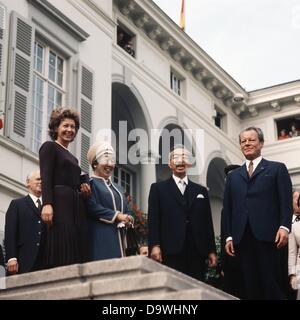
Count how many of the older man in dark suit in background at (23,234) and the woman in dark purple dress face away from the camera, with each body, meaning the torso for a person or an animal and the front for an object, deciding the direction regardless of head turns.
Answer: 0

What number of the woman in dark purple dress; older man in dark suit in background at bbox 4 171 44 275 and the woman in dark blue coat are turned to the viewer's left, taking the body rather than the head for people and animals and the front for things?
0

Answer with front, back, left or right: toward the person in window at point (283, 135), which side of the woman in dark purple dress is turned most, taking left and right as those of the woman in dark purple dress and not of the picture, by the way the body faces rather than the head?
left

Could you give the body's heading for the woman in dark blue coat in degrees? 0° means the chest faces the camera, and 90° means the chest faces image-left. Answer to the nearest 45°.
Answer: approximately 315°

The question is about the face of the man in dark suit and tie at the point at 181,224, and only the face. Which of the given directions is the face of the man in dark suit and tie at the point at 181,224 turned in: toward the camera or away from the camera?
toward the camera

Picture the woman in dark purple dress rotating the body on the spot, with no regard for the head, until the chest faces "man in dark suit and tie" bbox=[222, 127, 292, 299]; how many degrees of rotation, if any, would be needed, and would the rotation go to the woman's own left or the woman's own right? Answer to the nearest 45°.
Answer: approximately 45° to the woman's own left

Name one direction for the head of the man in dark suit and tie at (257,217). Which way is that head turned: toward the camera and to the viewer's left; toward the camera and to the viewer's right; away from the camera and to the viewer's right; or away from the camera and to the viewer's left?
toward the camera and to the viewer's left

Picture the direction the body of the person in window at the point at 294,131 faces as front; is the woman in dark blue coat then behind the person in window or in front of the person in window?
in front

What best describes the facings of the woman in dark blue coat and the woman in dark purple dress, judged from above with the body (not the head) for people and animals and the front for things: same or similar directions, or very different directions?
same or similar directions

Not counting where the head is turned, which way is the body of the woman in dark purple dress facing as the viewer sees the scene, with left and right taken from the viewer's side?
facing the viewer and to the right of the viewer

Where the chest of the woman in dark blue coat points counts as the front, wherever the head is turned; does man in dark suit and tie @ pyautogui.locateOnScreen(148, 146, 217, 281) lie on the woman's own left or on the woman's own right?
on the woman's own left

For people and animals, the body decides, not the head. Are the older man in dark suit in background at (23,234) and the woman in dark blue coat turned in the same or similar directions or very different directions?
same or similar directions
